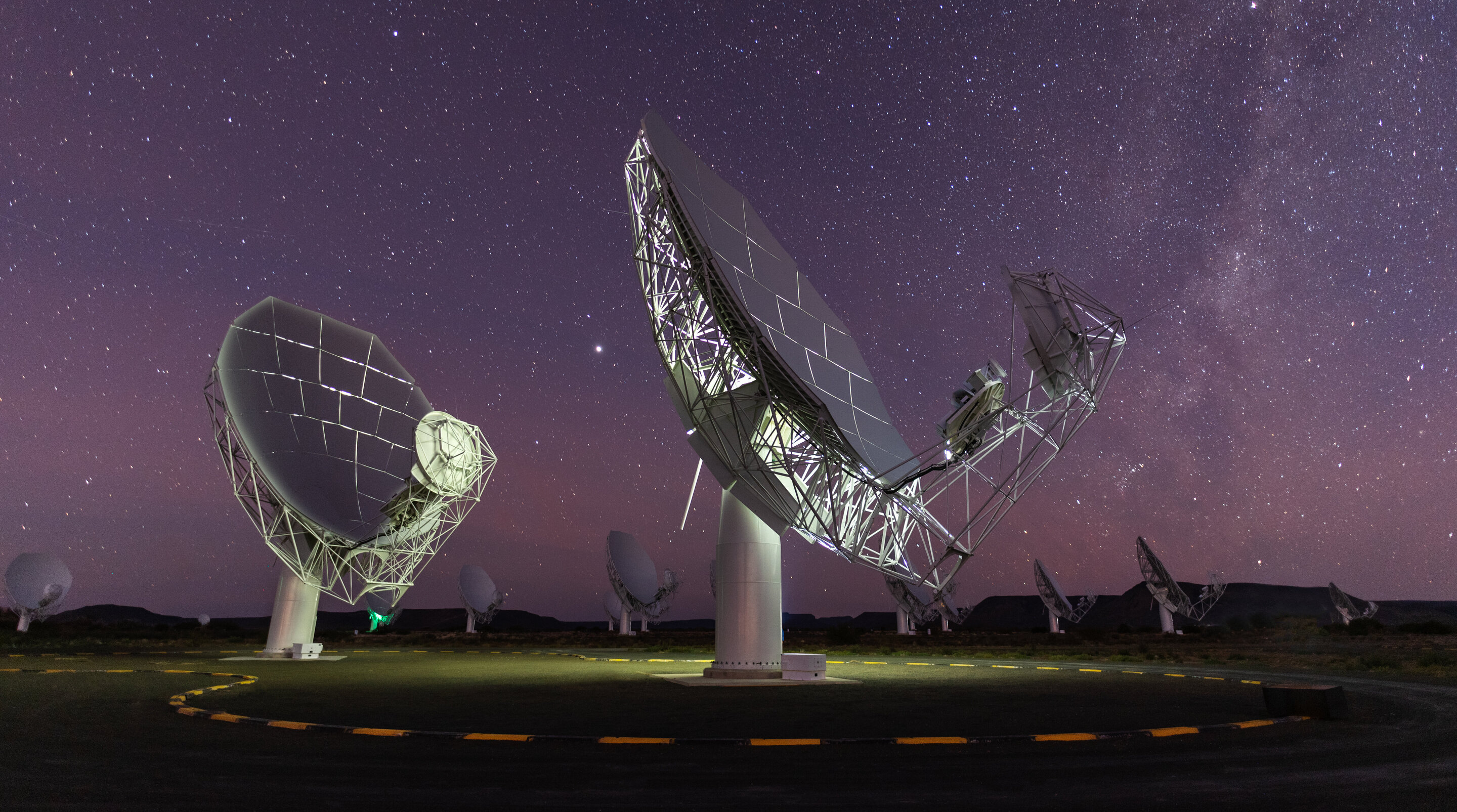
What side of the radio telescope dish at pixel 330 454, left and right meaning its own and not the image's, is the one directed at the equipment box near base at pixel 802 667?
front

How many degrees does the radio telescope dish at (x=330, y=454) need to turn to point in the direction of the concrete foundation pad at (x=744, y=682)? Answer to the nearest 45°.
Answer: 0° — it already faces it

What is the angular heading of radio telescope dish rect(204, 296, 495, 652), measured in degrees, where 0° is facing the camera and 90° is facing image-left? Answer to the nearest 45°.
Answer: approximately 315°

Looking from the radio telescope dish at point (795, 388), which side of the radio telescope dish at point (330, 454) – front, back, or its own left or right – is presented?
front
